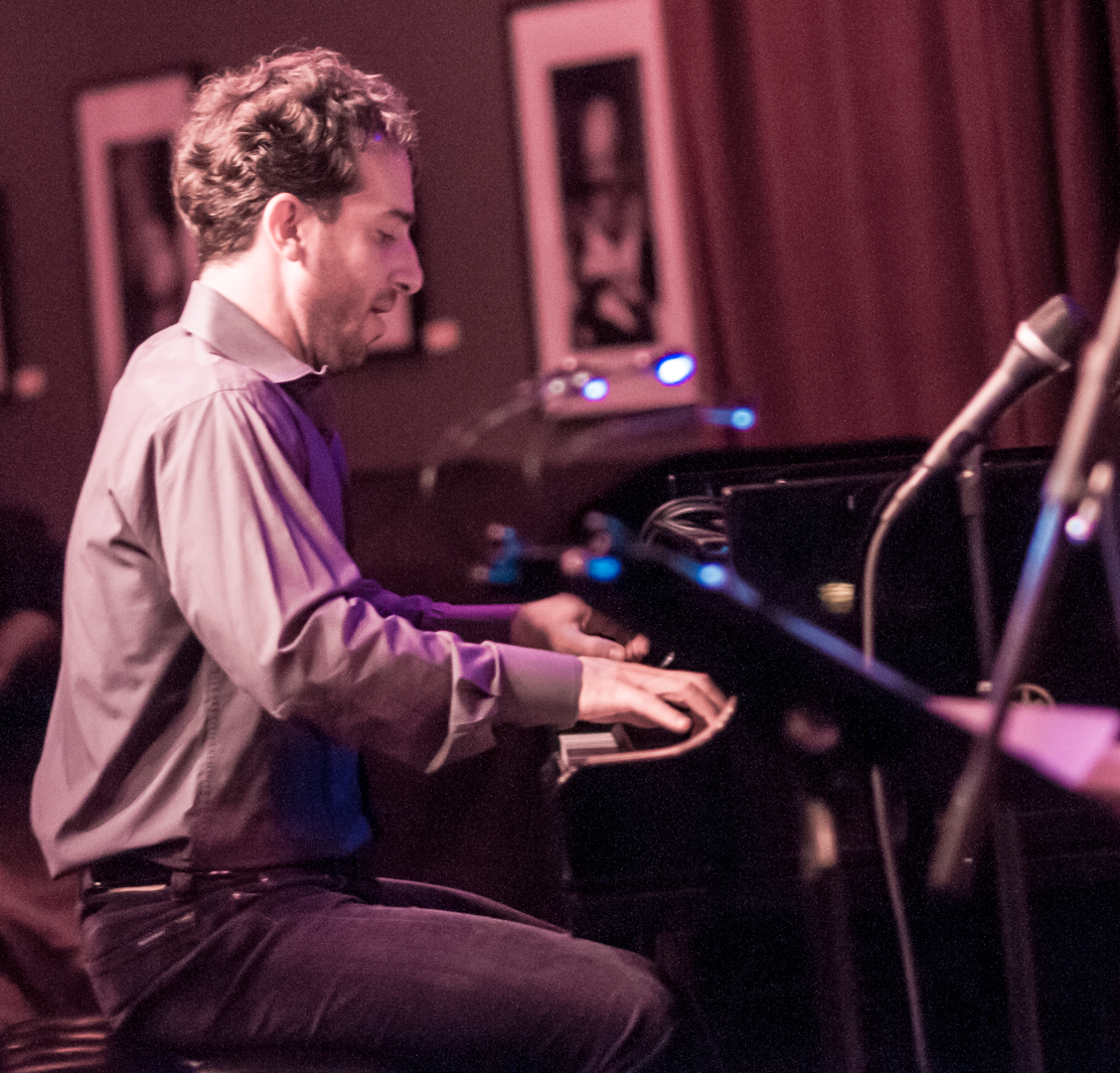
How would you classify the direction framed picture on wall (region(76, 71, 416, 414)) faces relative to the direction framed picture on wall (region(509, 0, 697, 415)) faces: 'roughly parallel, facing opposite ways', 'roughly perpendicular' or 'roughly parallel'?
roughly parallel

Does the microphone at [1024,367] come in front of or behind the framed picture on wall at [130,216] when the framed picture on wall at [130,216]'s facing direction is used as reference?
in front

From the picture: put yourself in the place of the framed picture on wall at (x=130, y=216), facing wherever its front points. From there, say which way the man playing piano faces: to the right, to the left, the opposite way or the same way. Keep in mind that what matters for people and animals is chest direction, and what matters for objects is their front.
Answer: to the left

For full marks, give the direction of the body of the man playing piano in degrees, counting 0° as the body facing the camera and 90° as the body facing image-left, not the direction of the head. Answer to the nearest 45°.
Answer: approximately 270°

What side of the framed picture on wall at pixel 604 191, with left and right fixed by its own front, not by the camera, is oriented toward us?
front

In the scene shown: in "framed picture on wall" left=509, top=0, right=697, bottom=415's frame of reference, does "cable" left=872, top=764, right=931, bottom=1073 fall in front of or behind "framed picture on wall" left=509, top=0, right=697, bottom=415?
in front

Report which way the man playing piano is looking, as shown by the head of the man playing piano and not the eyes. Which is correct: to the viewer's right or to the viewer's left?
to the viewer's right

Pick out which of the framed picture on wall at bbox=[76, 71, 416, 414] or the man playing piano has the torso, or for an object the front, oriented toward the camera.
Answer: the framed picture on wall

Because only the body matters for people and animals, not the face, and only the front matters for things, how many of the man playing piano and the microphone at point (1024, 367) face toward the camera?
0

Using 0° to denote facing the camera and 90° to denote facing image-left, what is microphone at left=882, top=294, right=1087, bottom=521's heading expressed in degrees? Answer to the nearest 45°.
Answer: approximately 270°

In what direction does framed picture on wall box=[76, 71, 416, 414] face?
toward the camera

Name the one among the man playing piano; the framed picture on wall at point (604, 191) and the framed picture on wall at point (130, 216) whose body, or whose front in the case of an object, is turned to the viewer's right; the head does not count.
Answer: the man playing piano

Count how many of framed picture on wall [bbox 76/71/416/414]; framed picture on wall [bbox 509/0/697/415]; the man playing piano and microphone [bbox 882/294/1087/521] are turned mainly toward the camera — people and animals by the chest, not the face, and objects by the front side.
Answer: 2
